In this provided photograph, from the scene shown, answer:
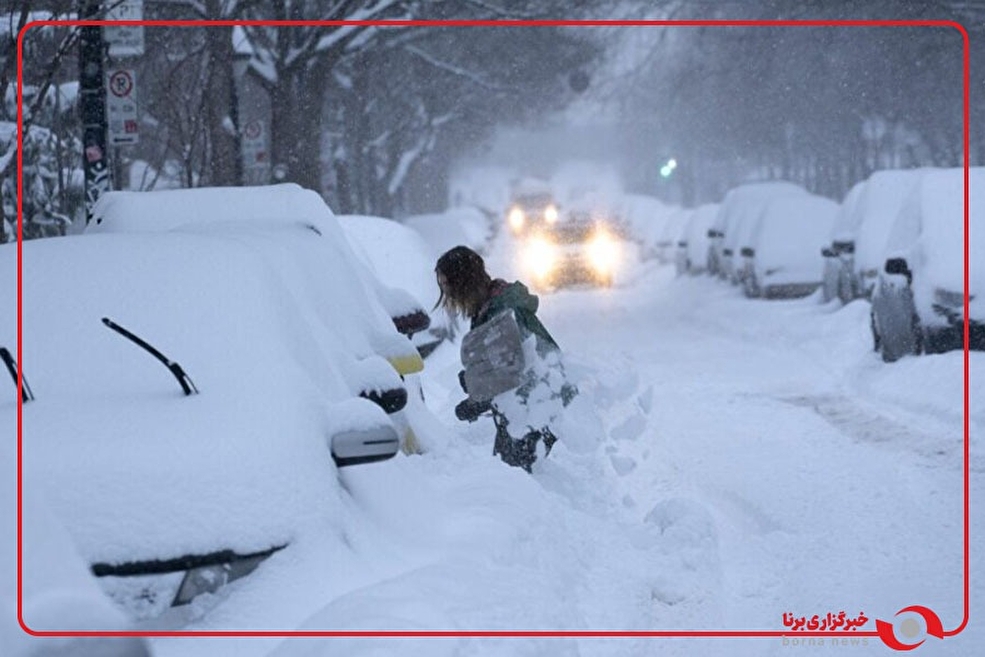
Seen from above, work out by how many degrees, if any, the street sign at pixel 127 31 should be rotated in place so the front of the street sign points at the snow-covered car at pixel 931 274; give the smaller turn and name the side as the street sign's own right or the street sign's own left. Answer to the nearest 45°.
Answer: approximately 90° to the street sign's own left

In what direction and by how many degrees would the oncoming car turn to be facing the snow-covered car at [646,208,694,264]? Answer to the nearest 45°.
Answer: approximately 180°

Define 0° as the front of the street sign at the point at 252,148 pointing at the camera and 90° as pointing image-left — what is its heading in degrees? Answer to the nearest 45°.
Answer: approximately 0°

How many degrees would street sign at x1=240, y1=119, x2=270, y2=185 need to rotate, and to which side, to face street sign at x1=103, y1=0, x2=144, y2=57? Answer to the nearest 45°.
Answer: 0° — it already faces it

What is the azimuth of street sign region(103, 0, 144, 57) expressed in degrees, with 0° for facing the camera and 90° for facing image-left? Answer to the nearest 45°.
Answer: approximately 0°

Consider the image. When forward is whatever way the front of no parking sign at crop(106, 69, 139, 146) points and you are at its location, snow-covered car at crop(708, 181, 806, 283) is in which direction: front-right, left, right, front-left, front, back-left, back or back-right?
back-left

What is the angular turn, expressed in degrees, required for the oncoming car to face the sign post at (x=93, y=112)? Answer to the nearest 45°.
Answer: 0° — it already faces it

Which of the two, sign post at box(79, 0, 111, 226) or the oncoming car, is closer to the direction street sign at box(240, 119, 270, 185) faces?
the sign post
